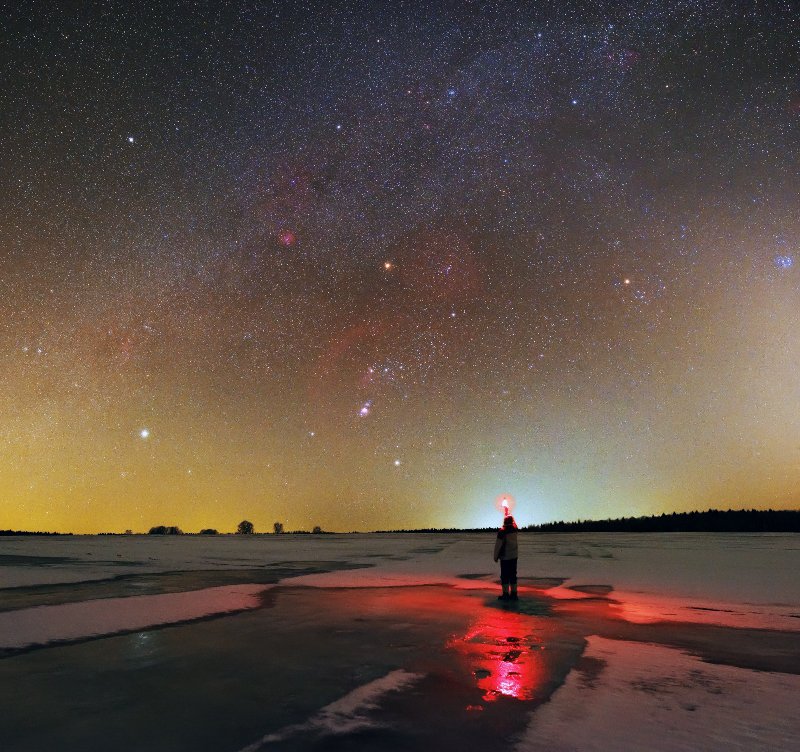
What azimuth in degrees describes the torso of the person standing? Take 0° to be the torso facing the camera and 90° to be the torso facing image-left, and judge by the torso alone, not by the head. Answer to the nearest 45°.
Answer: approximately 180°
